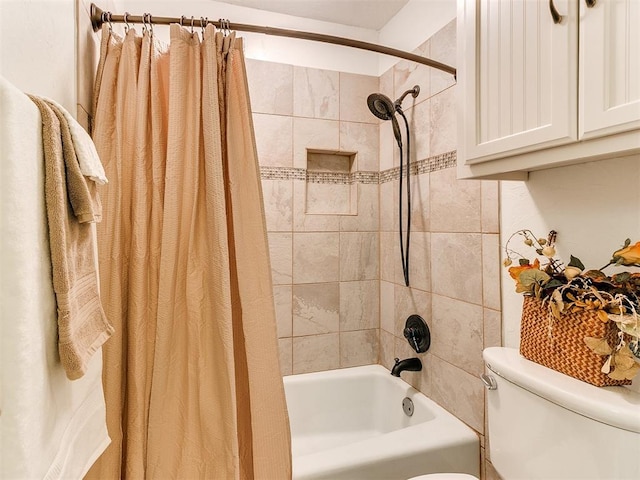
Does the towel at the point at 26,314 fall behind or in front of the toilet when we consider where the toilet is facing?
in front

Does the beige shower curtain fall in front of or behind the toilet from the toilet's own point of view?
in front

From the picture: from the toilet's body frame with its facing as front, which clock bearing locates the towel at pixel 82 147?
The towel is roughly at 12 o'clock from the toilet.

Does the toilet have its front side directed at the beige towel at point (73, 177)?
yes

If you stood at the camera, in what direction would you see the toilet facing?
facing the viewer and to the left of the viewer

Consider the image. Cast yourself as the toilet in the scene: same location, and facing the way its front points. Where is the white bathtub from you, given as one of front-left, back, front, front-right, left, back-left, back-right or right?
right

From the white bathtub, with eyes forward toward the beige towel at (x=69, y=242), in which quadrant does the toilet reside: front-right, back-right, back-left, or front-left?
front-left

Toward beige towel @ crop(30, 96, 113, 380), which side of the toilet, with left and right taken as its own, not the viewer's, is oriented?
front
